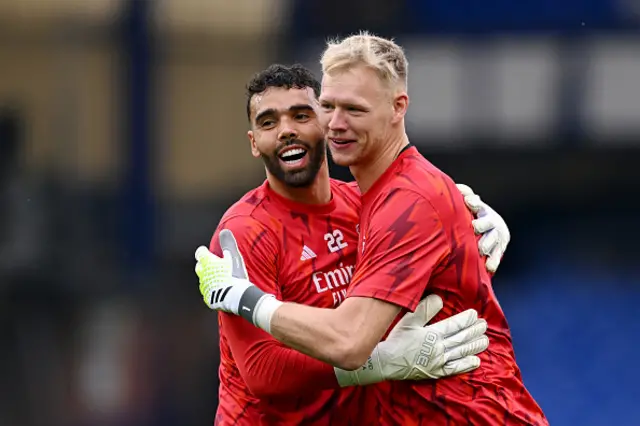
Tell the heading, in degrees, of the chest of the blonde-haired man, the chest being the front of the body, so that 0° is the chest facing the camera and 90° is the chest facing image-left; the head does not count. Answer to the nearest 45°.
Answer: approximately 90°

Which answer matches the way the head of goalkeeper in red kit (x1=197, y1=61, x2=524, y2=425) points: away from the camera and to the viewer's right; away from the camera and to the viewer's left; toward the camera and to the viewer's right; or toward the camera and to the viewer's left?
toward the camera and to the viewer's right

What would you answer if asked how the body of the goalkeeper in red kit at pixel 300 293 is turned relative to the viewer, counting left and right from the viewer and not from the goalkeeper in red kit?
facing the viewer and to the right of the viewer

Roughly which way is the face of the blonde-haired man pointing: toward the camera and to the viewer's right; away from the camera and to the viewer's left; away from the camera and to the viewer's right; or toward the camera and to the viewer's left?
toward the camera and to the viewer's left
